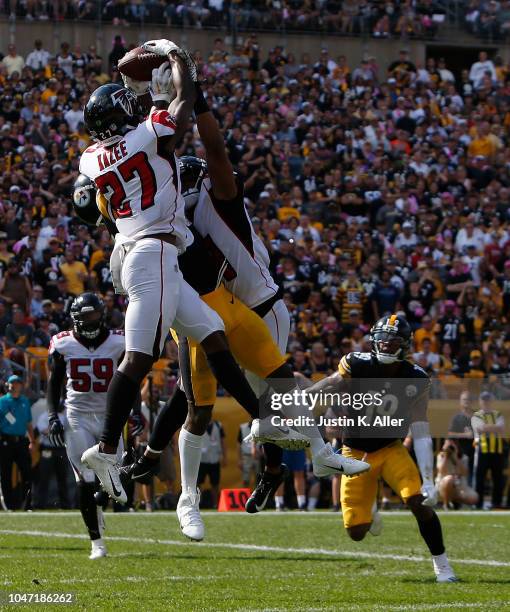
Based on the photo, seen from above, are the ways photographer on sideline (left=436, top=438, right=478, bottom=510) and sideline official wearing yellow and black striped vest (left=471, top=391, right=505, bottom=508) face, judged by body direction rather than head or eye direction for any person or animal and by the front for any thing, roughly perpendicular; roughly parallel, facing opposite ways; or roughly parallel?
roughly parallel

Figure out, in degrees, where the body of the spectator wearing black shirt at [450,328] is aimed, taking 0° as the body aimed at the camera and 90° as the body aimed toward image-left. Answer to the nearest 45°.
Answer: approximately 0°

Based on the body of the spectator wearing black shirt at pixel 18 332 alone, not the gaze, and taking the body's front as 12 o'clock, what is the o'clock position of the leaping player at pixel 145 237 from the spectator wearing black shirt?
The leaping player is roughly at 12 o'clock from the spectator wearing black shirt.

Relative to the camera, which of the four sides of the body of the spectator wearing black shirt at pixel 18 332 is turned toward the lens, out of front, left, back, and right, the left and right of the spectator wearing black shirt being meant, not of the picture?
front

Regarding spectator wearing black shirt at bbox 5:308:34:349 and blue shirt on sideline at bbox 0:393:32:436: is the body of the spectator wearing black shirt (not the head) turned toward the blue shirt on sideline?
yes

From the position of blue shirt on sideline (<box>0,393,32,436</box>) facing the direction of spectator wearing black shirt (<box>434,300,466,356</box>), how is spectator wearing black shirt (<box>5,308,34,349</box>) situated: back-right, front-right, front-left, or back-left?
front-left

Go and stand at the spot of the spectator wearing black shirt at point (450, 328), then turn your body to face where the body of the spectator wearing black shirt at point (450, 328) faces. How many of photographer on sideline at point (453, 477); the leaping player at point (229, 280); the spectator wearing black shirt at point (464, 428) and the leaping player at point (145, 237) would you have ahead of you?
4

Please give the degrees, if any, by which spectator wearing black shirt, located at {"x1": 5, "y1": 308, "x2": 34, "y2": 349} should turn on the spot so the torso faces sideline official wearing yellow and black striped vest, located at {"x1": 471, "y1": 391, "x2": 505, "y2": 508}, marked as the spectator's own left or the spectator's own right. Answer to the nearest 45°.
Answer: approximately 90° to the spectator's own left
